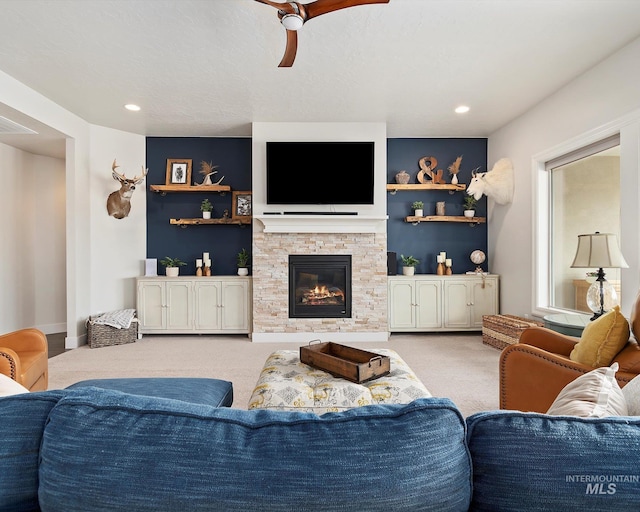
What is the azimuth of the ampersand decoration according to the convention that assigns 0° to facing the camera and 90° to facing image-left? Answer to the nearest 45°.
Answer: approximately 0°

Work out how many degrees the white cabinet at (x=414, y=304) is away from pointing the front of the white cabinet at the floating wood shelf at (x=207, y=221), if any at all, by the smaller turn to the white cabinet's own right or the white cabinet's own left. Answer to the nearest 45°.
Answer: approximately 90° to the white cabinet's own right

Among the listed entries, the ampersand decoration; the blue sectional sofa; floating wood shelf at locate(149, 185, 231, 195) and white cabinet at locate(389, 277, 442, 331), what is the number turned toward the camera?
3

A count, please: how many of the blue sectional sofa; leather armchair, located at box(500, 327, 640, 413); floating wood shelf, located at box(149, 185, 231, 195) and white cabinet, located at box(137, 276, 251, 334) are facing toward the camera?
2
